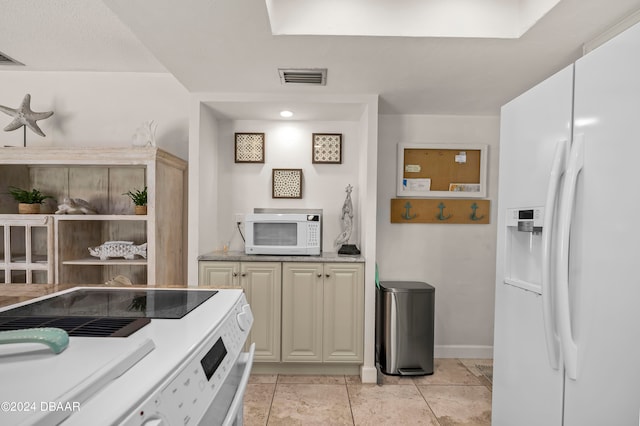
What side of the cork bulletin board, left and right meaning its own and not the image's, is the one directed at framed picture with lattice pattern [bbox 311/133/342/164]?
right

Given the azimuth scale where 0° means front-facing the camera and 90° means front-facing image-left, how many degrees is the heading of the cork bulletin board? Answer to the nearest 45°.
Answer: approximately 0°

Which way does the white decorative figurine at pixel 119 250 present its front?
to the viewer's left

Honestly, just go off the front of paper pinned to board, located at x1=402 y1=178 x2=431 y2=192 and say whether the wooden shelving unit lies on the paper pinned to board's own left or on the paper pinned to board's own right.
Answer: on the paper pinned to board's own right

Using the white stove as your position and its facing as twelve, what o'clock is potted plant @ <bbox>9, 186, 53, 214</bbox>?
The potted plant is roughly at 7 o'clock from the white stove.

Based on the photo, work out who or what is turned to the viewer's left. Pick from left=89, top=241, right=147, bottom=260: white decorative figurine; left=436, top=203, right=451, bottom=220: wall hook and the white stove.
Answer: the white decorative figurine

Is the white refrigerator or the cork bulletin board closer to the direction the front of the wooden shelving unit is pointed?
the white refrigerator

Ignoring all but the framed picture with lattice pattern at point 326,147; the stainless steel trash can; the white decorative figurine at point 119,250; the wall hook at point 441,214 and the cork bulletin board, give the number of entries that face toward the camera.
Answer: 4
